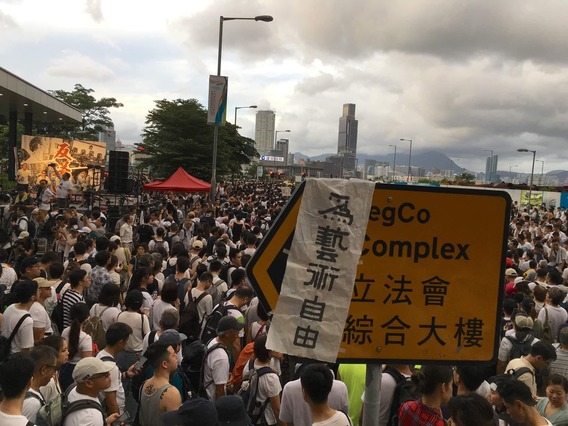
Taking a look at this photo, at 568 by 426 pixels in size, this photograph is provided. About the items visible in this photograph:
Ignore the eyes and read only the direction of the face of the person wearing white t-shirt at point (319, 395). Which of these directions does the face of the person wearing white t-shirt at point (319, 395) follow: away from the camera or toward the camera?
away from the camera

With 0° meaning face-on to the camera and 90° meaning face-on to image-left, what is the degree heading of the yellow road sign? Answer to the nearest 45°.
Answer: approximately 0°

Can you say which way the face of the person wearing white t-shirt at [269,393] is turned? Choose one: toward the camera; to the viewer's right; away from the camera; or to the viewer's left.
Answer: away from the camera

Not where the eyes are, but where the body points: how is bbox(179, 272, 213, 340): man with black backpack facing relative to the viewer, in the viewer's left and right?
facing away from the viewer and to the right of the viewer

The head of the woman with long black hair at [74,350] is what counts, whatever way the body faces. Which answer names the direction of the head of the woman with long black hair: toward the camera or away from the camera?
away from the camera
